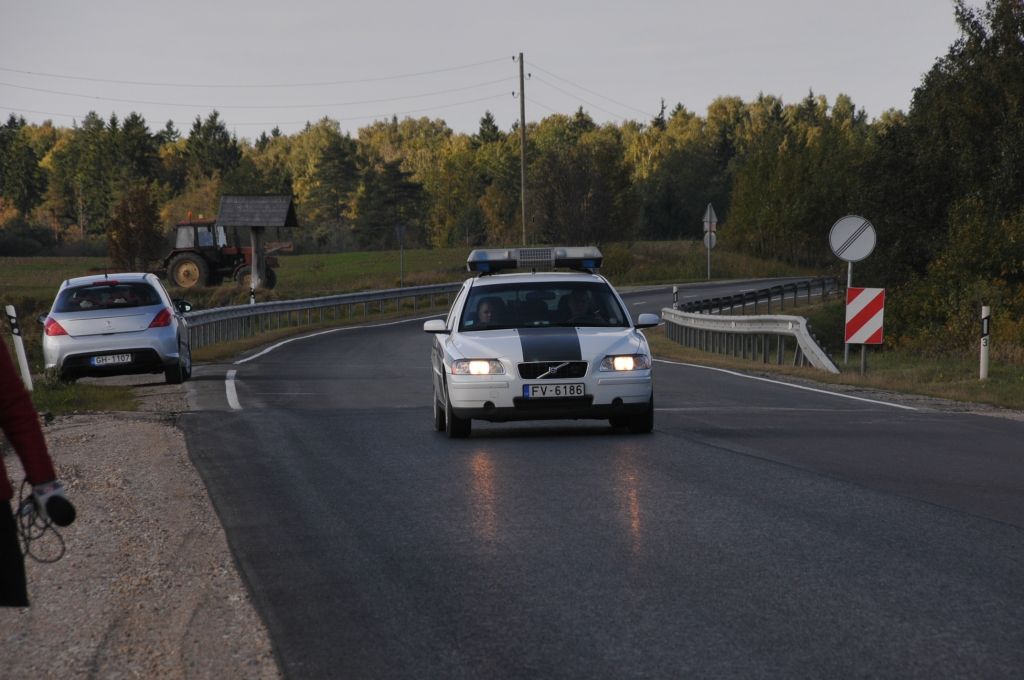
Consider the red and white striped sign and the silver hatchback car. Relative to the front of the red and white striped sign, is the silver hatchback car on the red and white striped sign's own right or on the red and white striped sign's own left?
on the red and white striped sign's own right

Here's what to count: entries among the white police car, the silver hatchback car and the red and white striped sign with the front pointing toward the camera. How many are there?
2

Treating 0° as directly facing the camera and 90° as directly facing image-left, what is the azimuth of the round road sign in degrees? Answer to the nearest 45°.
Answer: approximately 0°

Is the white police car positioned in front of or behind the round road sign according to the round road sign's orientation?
in front

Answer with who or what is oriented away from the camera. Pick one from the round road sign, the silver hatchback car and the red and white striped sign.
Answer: the silver hatchback car

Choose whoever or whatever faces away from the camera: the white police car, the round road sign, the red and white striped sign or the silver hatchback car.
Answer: the silver hatchback car

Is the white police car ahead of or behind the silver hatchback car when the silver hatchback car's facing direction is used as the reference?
behind

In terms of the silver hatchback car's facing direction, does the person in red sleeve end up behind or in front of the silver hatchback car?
behind

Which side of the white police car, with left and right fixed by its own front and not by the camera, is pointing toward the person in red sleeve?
front

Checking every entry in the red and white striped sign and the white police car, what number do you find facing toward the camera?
2

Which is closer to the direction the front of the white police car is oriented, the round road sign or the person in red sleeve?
the person in red sleeve

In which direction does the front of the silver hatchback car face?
away from the camera
